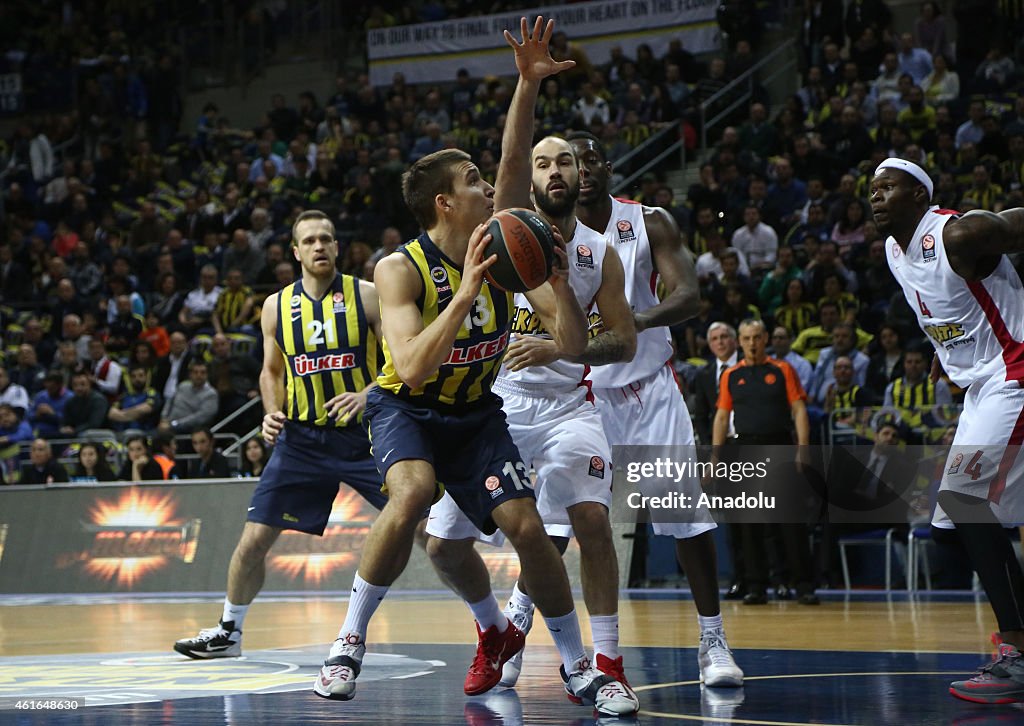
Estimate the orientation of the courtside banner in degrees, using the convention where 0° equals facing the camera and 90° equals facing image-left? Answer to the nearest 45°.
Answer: approximately 0°

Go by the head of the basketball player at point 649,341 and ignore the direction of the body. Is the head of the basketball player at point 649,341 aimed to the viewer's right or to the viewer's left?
to the viewer's left

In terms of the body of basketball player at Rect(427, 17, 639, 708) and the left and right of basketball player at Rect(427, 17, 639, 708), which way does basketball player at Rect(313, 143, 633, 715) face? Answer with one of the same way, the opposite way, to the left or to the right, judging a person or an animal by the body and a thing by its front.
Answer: to the left

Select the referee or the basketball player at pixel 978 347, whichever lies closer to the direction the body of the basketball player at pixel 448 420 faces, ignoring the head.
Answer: the basketball player

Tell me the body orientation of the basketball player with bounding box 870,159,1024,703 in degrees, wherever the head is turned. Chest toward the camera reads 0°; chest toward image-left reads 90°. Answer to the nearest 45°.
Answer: approximately 45°

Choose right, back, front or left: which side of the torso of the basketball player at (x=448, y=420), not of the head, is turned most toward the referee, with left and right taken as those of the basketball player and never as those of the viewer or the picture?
left

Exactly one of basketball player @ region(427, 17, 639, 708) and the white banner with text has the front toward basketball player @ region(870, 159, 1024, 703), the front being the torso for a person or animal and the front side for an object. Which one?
the white banner with text

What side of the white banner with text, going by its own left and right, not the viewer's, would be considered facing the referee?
front

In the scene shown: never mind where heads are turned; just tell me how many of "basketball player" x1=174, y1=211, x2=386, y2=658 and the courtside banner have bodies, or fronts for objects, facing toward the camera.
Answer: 2

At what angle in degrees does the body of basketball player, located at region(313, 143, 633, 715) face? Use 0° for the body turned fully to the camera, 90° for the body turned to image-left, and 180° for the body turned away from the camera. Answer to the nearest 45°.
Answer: approximately 315°
